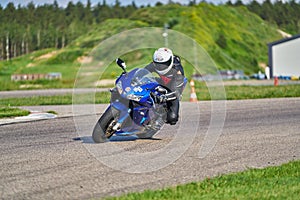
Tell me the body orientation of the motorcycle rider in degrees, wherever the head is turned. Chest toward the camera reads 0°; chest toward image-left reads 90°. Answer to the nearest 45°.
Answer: approximately 45°
